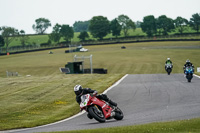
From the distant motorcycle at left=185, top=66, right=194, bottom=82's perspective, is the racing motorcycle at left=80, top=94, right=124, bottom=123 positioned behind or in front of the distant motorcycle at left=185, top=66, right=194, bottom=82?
in front

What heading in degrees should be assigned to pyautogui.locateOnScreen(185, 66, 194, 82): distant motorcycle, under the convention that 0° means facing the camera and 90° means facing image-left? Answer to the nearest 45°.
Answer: approximately 0°
